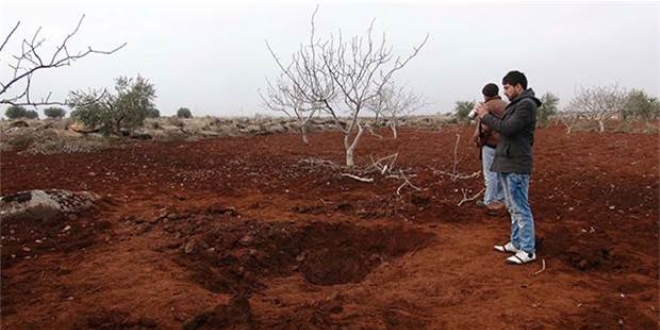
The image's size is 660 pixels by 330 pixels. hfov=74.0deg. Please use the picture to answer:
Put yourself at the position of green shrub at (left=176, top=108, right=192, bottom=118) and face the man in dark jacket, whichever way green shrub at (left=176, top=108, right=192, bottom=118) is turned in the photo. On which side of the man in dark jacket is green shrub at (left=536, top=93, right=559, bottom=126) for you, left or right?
left

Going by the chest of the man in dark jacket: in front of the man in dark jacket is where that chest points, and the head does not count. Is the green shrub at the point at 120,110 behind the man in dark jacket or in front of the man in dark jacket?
in front

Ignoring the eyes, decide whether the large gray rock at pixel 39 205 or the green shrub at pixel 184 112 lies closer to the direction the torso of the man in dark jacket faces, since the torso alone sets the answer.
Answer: the large gray rock

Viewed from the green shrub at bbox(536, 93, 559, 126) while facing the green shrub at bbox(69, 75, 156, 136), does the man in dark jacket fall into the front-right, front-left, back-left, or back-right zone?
front-left

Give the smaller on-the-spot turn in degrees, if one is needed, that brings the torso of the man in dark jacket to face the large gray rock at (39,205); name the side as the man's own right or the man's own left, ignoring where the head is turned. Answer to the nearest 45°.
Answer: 0° — they already face it

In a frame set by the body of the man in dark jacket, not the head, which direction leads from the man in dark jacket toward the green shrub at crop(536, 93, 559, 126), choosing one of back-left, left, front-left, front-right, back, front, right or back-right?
right

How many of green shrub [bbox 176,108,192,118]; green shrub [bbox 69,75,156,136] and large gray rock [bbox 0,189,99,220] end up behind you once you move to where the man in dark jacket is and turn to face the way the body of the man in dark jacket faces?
0

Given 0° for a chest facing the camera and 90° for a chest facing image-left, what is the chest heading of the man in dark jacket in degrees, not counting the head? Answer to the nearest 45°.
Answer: approximately 90°

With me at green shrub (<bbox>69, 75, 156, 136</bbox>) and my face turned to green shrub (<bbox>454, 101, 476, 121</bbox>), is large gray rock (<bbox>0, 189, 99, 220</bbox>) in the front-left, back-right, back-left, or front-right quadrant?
back-right

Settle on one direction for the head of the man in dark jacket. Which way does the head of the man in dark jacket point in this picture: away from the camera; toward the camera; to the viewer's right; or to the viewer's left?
to the viewer's left

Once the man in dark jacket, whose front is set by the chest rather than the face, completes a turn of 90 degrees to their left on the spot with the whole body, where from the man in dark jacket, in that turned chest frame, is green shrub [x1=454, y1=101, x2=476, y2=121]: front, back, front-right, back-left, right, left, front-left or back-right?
back
